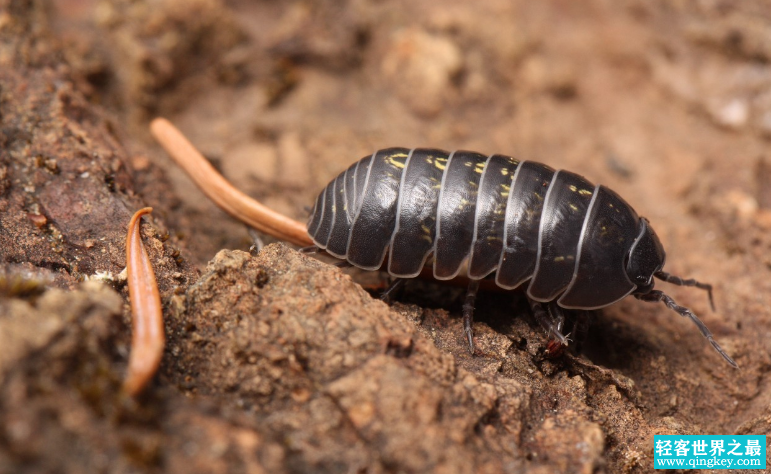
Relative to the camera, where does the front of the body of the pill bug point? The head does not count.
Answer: to the viewer's right

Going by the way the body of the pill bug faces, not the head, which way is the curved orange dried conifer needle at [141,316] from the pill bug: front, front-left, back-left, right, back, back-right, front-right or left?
back-right

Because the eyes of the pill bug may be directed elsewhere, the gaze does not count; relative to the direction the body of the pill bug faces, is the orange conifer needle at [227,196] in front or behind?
behind
